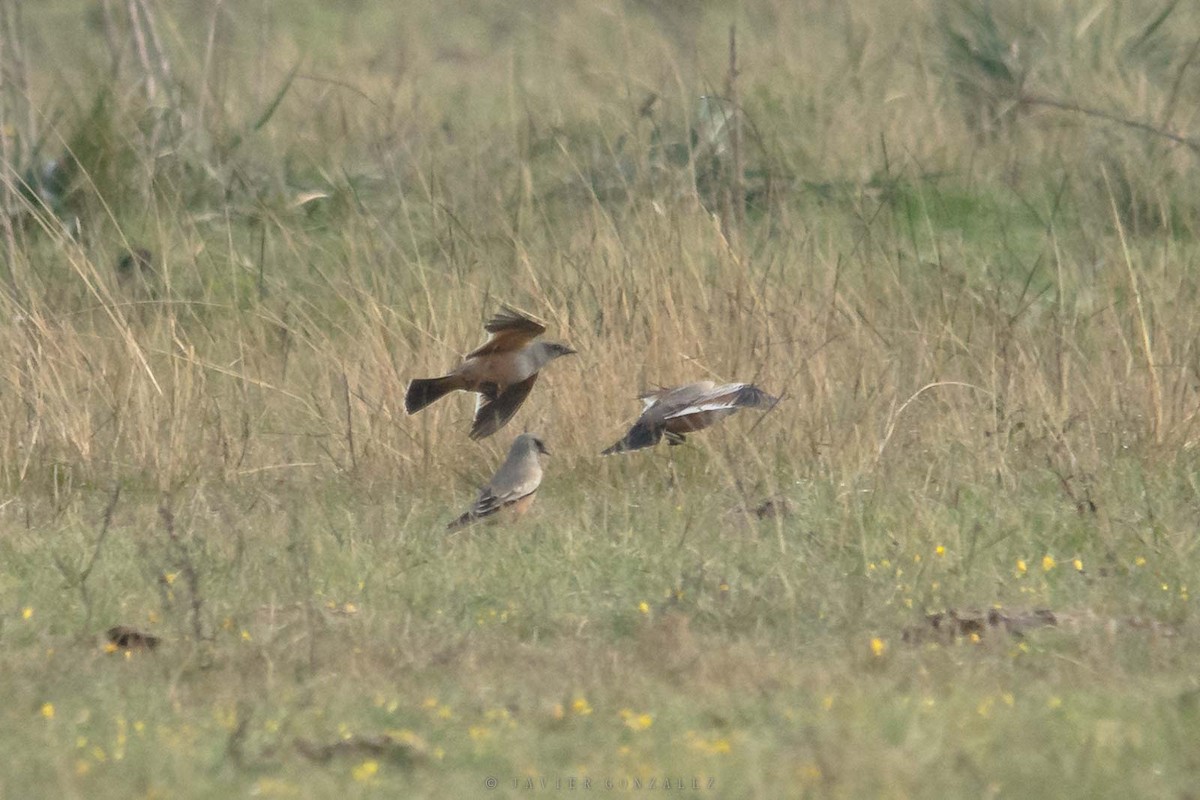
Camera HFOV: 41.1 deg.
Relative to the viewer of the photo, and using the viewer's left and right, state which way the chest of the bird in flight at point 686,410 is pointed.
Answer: facing to the right of the viewer

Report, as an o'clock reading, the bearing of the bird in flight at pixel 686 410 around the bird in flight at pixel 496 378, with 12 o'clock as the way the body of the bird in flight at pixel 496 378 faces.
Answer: the bird in flight at pixel 686 410 is roughly at 1 o'clock from the bird in flight at pixel 496 378.

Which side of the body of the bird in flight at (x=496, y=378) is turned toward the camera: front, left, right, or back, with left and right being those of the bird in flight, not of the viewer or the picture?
right

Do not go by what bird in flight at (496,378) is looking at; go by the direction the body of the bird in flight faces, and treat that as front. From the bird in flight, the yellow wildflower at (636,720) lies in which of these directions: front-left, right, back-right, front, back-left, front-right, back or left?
right

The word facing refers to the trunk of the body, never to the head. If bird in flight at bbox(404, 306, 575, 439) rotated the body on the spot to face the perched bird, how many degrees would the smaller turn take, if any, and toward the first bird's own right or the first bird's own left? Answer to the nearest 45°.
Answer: approximately 90° to the first bird's own right

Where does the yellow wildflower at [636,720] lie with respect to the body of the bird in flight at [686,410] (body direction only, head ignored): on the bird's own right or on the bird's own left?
on the bird's own right

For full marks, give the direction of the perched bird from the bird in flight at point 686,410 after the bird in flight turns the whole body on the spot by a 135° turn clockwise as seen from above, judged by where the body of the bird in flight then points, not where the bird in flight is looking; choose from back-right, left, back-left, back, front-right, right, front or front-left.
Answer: front

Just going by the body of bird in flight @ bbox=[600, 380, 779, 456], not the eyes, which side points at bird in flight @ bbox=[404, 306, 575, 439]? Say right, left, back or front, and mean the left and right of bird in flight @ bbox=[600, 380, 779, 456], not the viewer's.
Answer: back

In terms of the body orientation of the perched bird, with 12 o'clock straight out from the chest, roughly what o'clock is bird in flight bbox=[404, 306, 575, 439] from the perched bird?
The bird in flight is roughly at 9 o'clock from the perched bird.

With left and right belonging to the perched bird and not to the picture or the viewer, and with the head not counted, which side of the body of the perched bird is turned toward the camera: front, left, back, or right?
right
